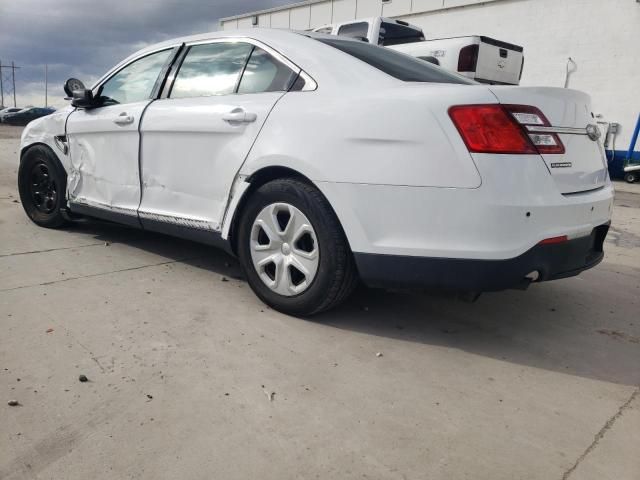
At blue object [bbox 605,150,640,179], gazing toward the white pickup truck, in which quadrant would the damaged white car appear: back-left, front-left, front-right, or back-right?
front-left

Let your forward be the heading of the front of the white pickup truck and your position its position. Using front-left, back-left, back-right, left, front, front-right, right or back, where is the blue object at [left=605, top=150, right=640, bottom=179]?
right

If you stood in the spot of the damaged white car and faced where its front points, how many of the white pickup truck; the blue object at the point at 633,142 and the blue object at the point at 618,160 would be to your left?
0

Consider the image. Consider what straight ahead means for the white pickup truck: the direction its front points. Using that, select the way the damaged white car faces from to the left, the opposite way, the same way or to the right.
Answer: the same way

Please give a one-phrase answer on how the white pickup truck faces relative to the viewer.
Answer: facing away from the viewer and to the left of the viewer

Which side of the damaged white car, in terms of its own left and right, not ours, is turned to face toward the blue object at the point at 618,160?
right

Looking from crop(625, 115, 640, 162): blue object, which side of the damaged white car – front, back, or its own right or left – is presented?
right

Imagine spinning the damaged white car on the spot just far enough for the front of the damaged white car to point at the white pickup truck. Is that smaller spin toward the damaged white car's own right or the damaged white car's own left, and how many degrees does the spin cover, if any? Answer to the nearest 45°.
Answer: approximately 45° to the damaged white car's own right

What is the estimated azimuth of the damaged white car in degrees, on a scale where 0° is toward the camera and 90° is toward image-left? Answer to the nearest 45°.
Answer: approximately 135°
